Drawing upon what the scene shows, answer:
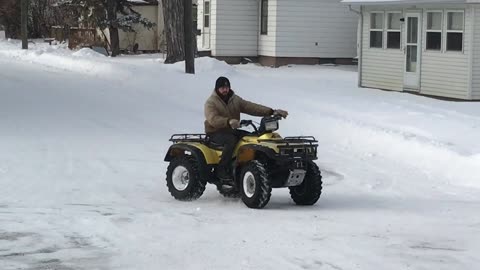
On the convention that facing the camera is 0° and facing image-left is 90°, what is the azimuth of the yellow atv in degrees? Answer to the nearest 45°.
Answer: approximately 315°

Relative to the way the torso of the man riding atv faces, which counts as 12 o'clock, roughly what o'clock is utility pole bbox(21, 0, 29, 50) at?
The utility pole is roughly at 7 o'clock from the man riding atv.

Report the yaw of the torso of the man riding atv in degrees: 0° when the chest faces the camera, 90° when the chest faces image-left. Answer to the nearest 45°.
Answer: approximately 315°

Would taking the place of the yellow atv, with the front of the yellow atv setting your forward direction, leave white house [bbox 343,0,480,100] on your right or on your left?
on your left

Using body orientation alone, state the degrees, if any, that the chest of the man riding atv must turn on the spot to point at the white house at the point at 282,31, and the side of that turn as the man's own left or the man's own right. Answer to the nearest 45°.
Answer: approximately 135° to the man's own left

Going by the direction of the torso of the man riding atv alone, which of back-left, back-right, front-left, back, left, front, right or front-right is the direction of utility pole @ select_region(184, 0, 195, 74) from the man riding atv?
back-left

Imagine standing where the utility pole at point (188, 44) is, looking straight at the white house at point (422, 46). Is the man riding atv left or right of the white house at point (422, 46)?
right

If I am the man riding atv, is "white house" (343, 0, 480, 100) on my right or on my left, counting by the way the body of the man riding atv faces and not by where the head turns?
on my left
